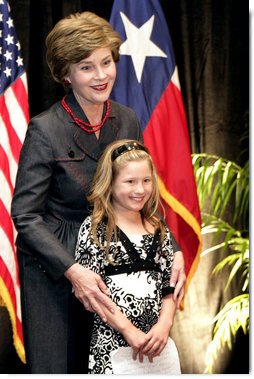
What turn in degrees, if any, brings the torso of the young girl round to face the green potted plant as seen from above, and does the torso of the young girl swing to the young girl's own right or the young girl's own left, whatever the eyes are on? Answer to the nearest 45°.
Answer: approximately 135° to the young girl's own left

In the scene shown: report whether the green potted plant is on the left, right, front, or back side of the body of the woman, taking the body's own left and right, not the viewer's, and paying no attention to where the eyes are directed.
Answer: left

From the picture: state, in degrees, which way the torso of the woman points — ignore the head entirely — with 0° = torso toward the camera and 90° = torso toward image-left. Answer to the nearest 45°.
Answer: approximately 315°

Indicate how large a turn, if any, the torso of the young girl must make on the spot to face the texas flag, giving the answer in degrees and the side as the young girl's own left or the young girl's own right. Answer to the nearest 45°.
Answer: approximately 135° to the young girl's own left

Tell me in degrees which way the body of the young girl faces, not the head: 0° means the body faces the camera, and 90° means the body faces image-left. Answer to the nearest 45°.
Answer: approximately 315°

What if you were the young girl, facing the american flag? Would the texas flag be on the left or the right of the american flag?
right

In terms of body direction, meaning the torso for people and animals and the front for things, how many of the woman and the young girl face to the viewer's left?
0
